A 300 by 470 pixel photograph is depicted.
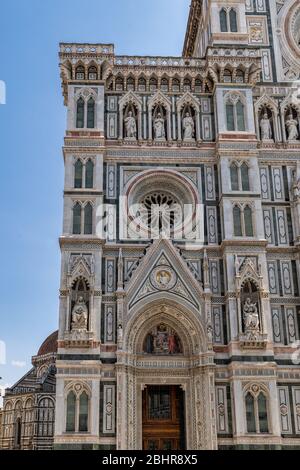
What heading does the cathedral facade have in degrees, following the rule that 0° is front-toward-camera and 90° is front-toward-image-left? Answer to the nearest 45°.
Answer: approximately 0°
